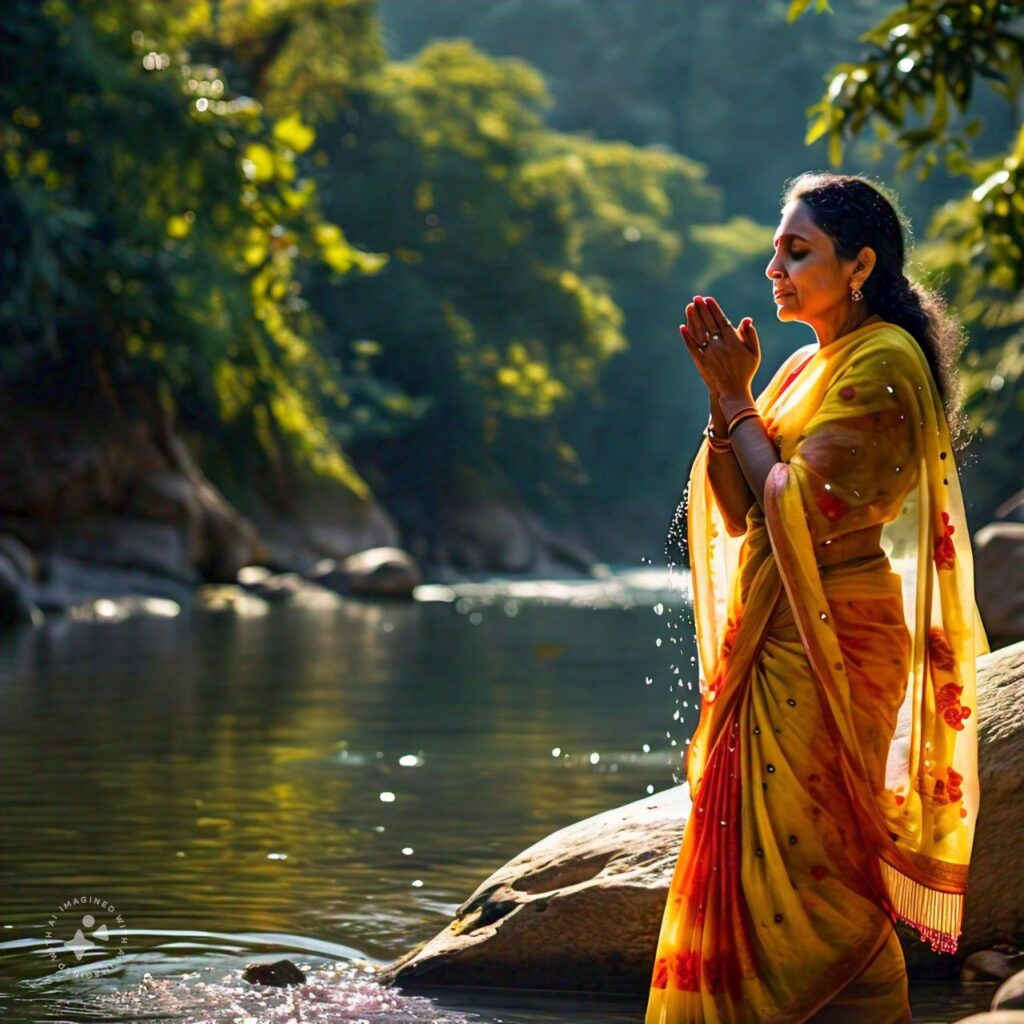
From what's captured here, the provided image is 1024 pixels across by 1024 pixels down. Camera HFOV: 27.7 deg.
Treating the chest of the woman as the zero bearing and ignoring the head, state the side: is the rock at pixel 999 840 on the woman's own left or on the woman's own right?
on the woman's own right

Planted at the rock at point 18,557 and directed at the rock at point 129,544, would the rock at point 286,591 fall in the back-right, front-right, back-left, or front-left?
front-right

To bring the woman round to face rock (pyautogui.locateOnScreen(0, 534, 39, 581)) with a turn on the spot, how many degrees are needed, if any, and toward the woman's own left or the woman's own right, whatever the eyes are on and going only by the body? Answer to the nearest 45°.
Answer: approximately 45° to the woman's own right

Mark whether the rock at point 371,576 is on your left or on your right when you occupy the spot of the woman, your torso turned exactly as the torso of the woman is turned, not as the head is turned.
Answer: on your right

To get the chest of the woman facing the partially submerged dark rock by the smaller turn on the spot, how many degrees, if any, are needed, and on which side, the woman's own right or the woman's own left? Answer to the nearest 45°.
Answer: approximately 45° to the woman's own right

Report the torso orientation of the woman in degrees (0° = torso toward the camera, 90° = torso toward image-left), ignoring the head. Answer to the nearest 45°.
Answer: approximately 90°

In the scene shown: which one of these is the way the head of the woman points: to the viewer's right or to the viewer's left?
to the viewer's left

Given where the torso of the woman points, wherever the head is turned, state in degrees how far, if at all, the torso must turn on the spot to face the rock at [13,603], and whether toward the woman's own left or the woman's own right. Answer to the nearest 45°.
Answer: approximately 45° to the woman's own right
